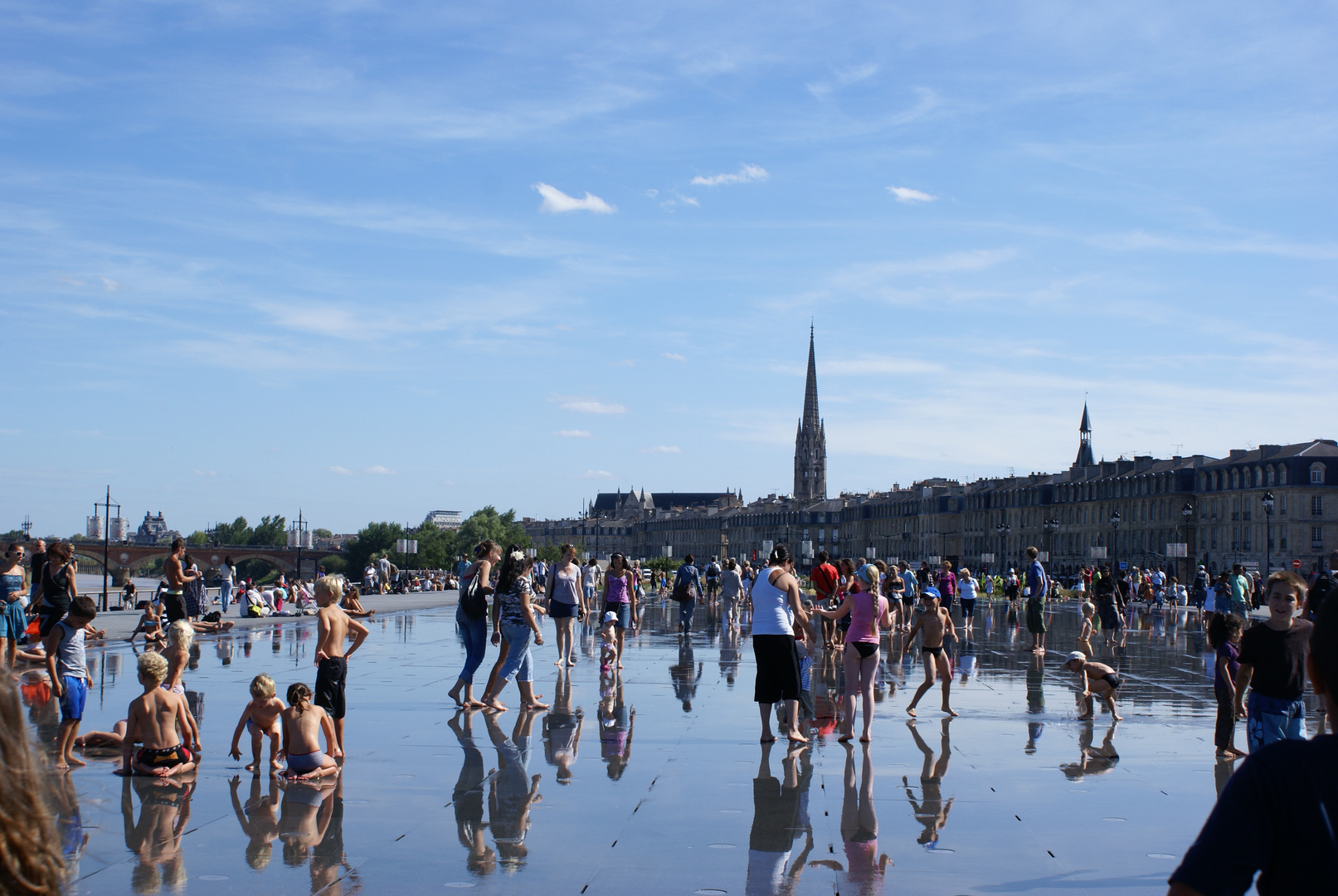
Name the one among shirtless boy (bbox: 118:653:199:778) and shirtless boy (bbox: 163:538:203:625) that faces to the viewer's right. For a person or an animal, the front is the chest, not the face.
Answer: shirtless boy (bbox: 163:538:203:625)

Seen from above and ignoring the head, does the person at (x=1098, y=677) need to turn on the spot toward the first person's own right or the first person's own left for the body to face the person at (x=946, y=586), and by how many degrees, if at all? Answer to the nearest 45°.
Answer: approximately 90° to the first person's own right

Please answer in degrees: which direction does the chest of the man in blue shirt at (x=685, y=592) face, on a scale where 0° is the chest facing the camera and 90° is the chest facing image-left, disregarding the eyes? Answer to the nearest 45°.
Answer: approximately 180°

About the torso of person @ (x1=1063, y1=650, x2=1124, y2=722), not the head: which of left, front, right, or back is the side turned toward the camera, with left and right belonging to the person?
left

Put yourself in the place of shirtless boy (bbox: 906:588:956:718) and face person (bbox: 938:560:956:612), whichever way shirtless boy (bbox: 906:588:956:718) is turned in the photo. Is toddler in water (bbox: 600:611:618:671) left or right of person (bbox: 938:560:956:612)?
left

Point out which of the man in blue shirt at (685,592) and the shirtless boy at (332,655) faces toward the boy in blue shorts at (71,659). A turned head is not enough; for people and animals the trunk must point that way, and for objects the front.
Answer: the shirtless boy

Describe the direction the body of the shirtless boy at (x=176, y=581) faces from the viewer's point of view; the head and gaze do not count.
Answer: to the viewer's right

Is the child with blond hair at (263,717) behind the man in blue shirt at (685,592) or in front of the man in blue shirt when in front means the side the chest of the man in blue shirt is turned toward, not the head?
behind
